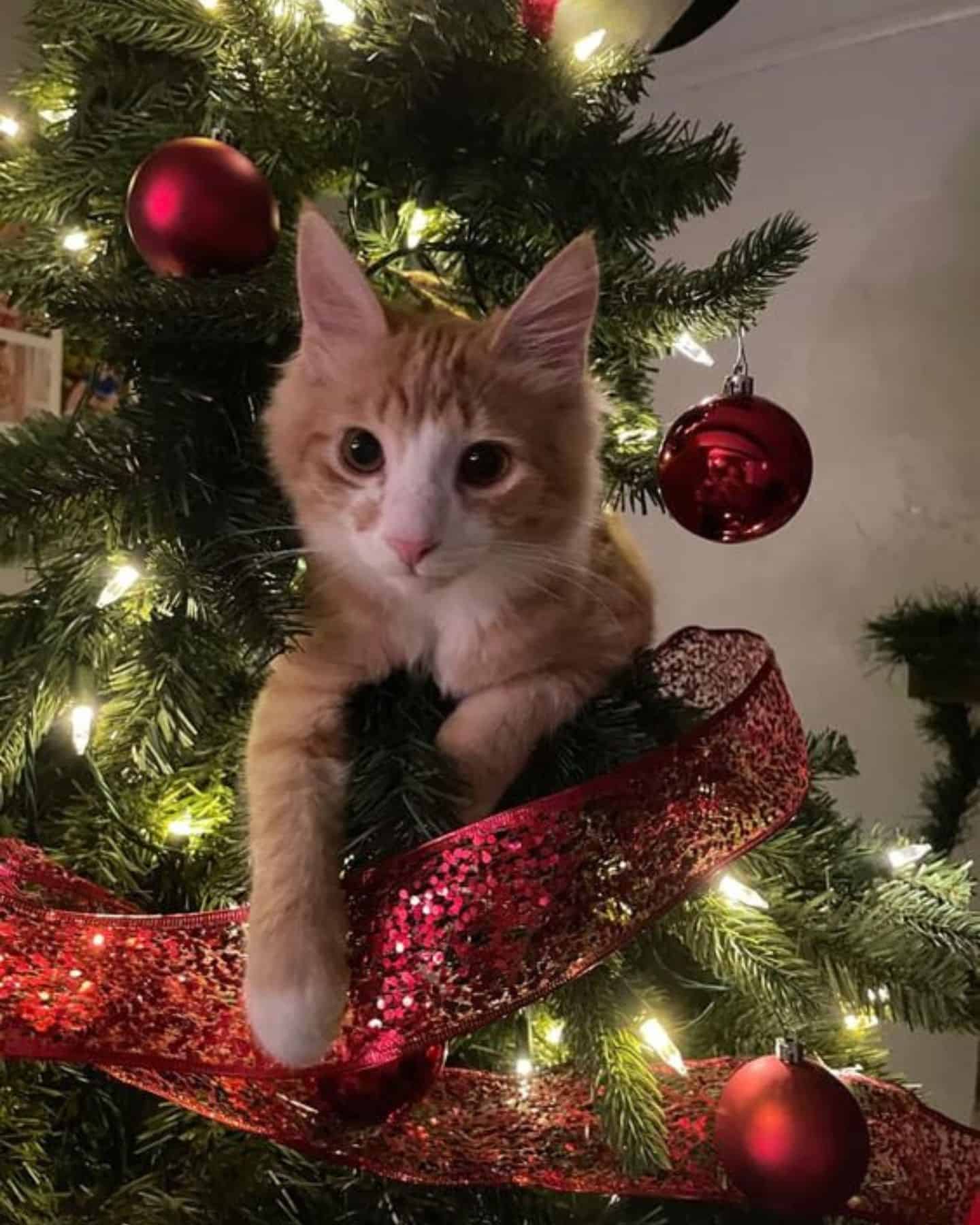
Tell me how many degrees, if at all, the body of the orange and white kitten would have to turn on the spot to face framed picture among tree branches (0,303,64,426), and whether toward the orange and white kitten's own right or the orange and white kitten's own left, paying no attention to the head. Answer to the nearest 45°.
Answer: approximately 135° to the orange and white kitten's own right

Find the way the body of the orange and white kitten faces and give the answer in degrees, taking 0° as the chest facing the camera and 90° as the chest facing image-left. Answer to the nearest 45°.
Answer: approximately 0°
